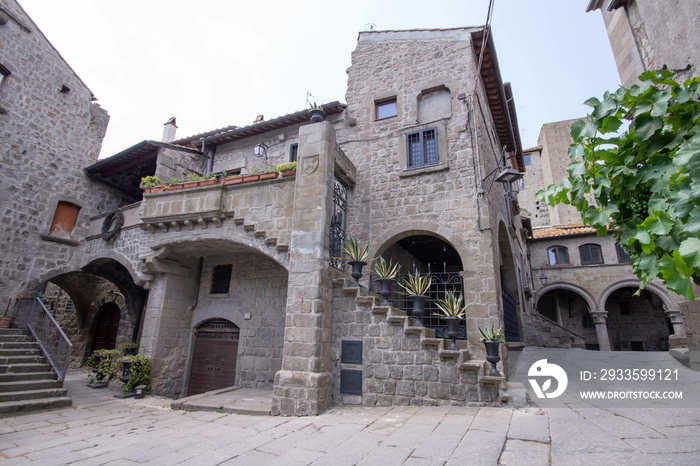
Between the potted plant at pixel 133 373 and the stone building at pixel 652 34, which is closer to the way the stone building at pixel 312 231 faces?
the stone building

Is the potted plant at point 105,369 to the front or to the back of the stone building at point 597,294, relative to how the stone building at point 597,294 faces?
to the front

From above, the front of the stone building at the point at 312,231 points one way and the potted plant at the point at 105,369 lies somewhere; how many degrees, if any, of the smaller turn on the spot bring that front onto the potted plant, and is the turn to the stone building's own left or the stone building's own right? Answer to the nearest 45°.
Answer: approximately 135° to the stone building's own right

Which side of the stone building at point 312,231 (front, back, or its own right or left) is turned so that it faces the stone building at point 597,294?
left

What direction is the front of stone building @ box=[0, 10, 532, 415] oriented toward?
toward the camera

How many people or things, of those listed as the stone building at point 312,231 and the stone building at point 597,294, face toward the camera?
2

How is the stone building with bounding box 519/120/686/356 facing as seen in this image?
toward the camera
